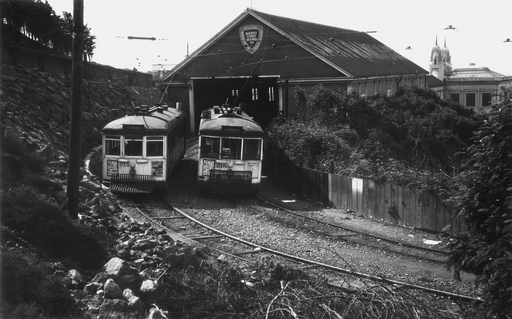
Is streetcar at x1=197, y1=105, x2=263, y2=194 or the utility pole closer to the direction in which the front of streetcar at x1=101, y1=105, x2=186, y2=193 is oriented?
the utility pole

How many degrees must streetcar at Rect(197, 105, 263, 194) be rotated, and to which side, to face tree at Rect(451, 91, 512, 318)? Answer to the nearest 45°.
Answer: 0° — it already faces it

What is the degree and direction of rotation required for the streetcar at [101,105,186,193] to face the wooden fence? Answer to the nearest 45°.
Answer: approximately 90° to its left

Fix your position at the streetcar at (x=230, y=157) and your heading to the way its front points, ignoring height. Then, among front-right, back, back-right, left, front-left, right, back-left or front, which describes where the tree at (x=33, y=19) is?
back-right

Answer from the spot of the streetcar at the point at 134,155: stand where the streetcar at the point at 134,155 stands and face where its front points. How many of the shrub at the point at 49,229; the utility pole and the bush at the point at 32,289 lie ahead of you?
3

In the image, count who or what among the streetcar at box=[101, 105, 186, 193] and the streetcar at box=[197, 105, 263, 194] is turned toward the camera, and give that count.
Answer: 2

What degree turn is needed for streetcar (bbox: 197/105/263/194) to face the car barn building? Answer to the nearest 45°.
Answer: approximately 180°

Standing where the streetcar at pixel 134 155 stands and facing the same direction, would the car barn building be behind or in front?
behind

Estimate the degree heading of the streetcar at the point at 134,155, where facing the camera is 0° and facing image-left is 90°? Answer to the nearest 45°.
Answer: approximately 0°
